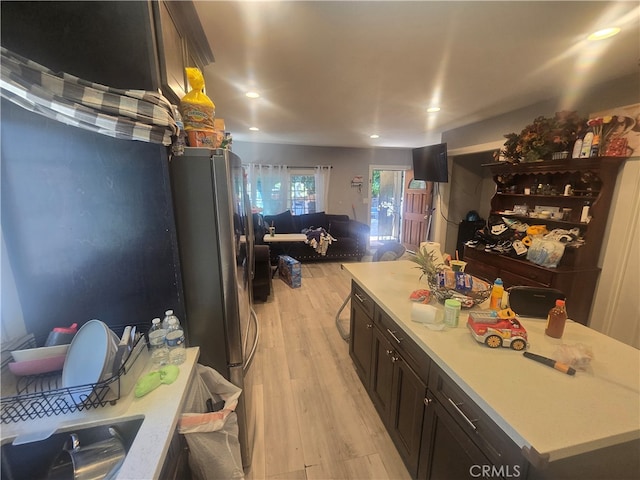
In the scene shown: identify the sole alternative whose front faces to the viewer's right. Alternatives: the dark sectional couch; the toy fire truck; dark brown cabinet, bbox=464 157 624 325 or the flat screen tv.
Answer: the toy fire truck

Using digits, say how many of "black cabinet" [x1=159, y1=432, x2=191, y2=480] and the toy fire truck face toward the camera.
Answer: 0

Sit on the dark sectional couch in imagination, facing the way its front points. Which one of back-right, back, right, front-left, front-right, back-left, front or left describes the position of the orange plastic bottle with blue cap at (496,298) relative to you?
front

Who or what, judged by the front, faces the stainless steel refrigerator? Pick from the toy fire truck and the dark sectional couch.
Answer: the dark sectional couch

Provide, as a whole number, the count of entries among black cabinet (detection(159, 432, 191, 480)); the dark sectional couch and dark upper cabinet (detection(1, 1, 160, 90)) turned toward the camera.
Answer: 1

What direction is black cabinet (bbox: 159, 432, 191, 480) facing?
to the viewer's right

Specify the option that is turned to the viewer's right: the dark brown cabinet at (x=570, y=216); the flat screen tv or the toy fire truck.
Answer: the toy fire truck

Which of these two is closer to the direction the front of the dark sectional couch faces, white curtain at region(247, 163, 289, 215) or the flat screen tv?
the flat screen tv

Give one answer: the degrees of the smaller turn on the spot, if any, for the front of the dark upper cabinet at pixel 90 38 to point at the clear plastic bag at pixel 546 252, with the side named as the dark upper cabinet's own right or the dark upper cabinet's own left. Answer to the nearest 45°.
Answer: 0° — it already faces it

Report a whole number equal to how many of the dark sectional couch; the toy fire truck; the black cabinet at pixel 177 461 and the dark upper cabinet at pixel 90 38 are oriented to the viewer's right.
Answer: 3

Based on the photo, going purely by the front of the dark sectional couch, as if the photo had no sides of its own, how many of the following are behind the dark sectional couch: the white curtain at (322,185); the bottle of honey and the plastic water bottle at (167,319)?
1

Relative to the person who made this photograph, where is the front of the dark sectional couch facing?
facing the viewer

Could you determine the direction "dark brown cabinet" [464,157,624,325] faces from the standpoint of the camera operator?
facing the viewer and to the left of the viewer

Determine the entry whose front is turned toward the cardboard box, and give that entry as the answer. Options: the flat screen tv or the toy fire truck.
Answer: the flat screen tv

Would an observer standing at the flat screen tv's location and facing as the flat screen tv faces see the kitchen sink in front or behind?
in front

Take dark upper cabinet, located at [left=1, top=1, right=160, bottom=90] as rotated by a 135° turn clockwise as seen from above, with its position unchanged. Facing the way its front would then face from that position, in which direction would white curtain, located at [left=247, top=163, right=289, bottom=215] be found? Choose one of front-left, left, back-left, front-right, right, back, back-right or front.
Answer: back

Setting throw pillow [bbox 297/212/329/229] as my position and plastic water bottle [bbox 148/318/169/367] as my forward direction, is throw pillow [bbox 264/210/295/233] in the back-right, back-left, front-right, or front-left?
front-right

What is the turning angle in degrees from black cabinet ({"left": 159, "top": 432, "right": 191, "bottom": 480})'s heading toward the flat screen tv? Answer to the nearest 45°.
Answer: approximately 45° to its left

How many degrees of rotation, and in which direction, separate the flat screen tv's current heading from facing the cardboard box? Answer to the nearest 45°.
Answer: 0° — it already faces it

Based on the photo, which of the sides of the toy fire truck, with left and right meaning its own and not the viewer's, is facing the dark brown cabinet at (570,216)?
left

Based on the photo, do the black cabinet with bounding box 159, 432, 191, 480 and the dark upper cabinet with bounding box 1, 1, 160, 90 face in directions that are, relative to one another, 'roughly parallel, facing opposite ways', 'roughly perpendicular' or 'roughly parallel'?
roughly parallel

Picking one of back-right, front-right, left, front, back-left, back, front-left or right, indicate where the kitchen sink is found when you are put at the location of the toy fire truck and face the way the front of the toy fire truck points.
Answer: back-right
